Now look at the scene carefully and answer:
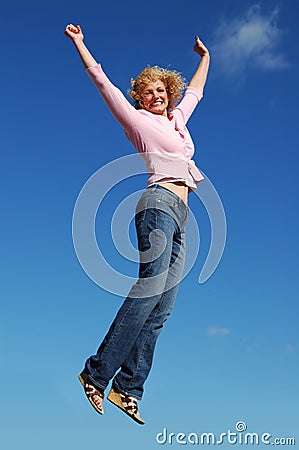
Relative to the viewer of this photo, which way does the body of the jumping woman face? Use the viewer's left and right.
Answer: facing the viewer and to the right of the viewer
